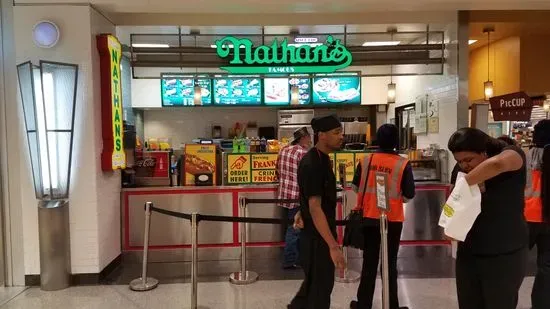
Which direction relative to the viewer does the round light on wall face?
toward the camera

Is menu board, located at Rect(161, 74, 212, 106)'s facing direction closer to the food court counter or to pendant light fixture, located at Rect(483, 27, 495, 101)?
the food court counter

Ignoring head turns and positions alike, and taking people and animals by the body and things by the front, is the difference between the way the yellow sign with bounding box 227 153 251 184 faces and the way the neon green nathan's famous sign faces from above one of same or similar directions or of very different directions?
same or similar directions

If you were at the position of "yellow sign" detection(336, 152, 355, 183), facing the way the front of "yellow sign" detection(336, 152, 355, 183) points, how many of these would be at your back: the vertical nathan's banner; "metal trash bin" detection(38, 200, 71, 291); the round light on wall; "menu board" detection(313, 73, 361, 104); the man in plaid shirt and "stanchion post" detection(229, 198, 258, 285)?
1

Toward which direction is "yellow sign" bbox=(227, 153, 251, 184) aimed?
toward the camera

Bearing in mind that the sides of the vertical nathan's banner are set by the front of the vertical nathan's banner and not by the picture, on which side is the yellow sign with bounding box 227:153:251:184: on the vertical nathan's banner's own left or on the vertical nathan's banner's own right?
on the vertical nathan's banner's own left

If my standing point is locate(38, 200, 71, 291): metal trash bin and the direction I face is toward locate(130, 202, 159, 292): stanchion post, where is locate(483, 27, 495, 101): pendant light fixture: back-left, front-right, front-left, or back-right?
front-left

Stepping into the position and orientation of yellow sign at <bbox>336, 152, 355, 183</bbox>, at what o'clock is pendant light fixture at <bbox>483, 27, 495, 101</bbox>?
The pendant light fixture is roughly at 8 o'clock from the yellow sign.

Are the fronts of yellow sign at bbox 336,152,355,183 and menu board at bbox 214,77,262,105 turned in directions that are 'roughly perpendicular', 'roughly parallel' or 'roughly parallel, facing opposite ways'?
roughly parallel

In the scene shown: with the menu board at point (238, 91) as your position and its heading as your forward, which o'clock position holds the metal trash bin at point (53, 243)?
The metal trash bin is roughly at 1 o'clock from the menu board.

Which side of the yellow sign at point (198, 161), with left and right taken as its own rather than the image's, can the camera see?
front

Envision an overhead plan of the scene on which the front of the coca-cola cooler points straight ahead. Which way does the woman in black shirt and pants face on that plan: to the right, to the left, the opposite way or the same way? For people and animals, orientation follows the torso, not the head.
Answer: to the right
